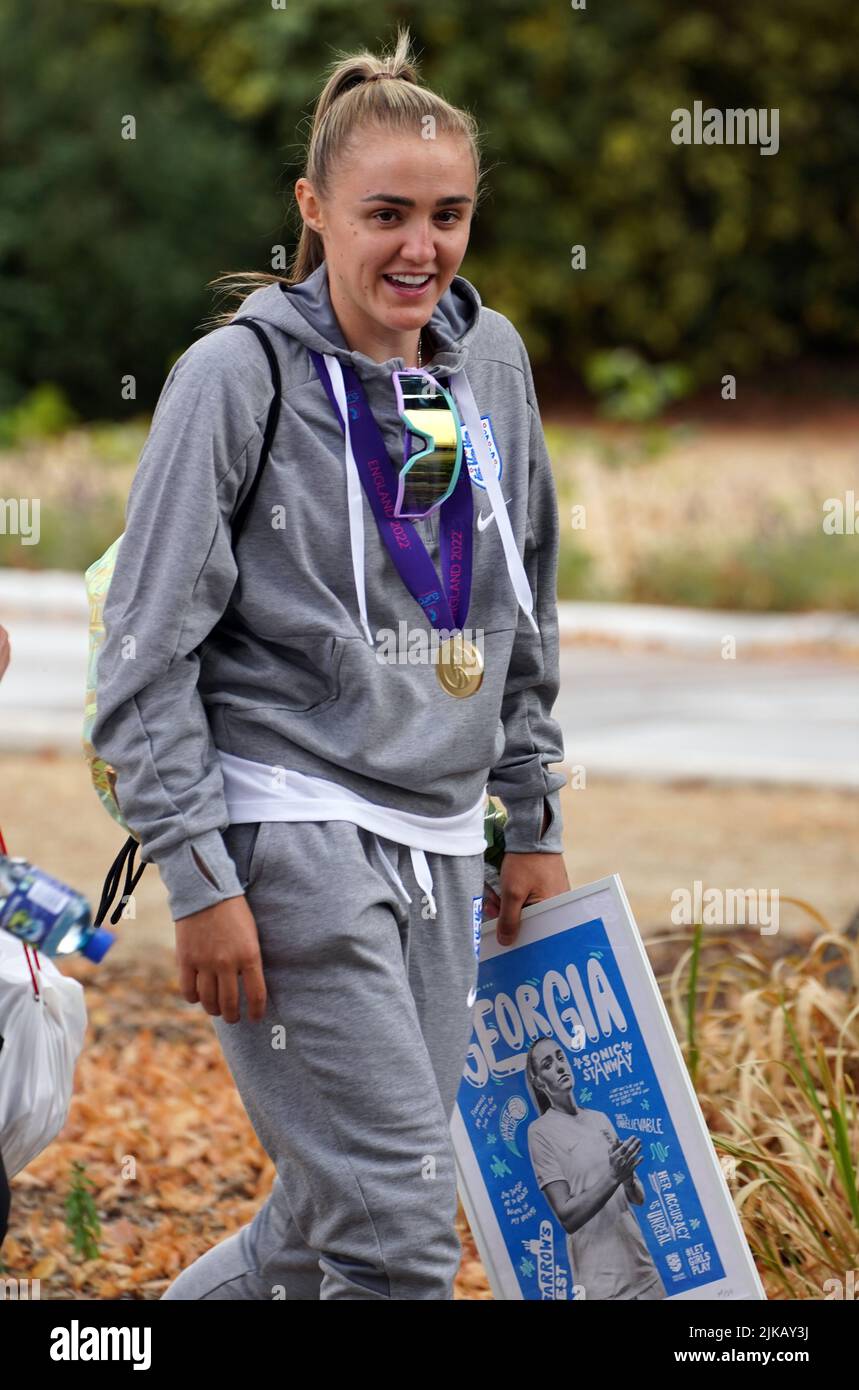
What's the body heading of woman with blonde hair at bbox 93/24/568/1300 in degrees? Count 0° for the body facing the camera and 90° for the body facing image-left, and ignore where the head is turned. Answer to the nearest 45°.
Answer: approximately 315°
